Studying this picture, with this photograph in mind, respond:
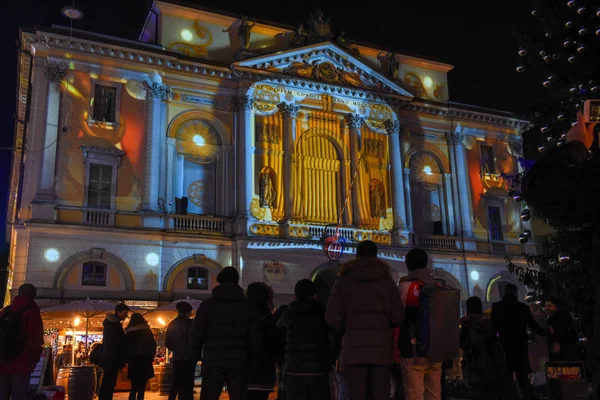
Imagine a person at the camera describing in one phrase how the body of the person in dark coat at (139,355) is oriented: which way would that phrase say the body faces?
away from the camera

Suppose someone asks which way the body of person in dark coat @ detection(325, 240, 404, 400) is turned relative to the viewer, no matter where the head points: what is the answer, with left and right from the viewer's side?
facing away from the viewer

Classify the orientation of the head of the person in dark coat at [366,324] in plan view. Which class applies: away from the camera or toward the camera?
away from the camera

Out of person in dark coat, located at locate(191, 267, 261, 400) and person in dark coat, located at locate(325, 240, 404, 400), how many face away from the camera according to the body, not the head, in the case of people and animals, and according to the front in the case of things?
2

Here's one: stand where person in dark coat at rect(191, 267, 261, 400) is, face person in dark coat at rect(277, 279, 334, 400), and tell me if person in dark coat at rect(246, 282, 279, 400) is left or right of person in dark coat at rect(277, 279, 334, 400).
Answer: left

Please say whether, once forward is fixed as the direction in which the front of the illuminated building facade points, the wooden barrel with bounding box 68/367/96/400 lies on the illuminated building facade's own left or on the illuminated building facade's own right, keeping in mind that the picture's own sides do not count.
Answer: on the illuminated building facade's own right

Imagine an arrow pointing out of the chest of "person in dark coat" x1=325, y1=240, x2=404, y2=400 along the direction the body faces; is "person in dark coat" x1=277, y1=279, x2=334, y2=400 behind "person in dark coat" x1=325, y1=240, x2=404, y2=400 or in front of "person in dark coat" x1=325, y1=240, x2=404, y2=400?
in front

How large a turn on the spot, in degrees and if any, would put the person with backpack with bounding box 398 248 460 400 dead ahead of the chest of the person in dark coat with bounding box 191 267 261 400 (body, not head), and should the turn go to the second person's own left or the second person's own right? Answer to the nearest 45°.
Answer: approximately 90° to the second person's own right

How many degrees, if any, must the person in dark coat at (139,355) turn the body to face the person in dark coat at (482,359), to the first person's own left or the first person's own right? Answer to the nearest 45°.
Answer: approximately 135° to the first person's own right

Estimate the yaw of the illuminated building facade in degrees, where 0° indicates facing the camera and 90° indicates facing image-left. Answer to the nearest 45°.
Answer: approximately 315°

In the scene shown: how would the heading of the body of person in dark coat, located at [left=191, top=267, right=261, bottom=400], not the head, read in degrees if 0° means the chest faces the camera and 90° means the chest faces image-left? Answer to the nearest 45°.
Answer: approximately 180°

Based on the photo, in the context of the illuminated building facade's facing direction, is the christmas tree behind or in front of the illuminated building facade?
in front
